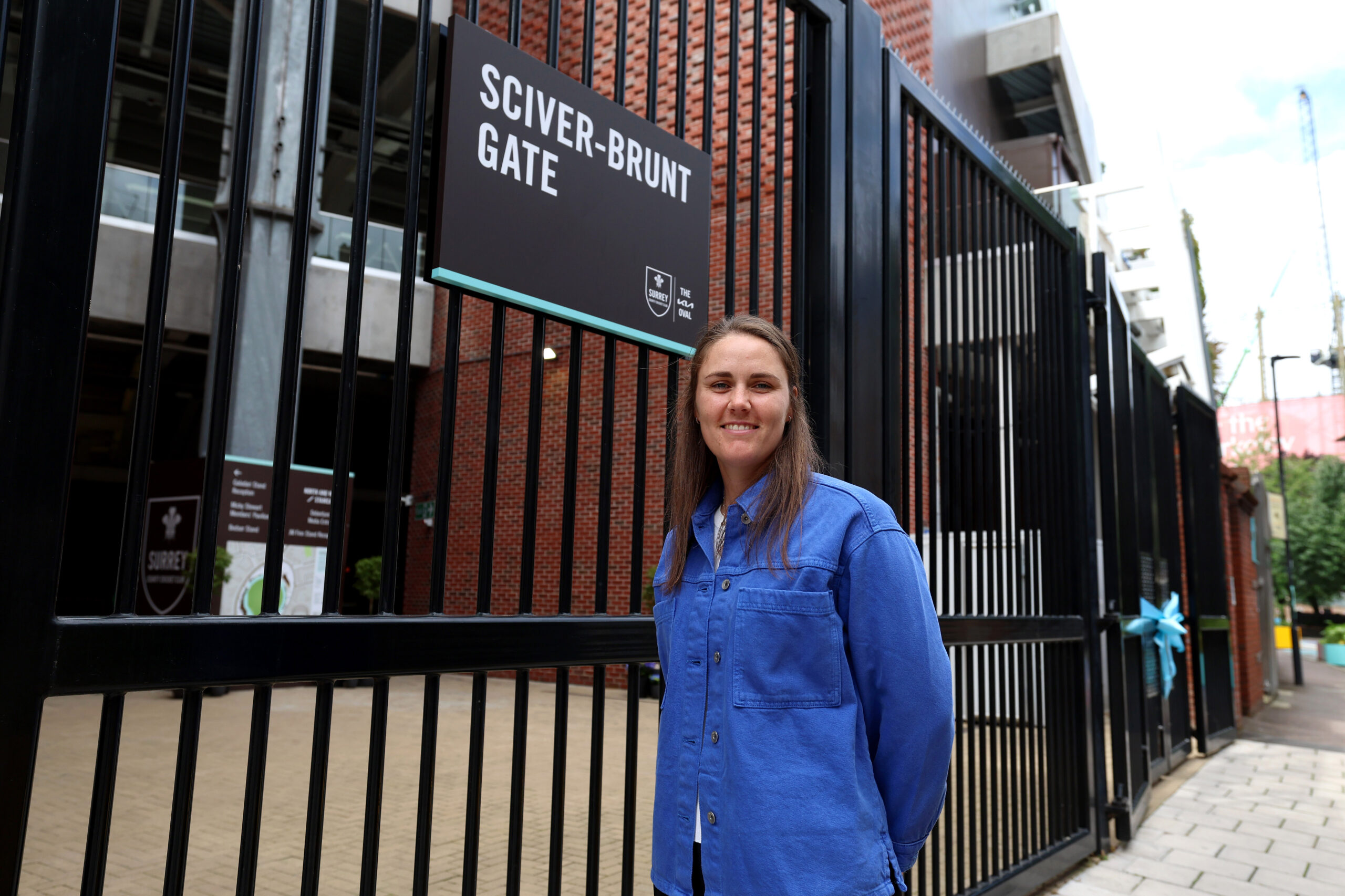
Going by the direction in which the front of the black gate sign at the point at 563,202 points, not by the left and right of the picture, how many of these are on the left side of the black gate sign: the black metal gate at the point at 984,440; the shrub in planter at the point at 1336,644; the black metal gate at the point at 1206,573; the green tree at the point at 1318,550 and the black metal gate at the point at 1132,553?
5

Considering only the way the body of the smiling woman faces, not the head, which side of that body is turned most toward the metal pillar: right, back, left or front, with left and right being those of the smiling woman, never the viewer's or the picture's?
right

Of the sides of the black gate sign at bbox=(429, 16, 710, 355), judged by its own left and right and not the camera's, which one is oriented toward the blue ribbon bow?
left

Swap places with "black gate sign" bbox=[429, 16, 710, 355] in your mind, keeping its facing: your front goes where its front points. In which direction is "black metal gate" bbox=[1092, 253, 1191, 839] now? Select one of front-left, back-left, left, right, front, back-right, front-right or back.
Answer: left

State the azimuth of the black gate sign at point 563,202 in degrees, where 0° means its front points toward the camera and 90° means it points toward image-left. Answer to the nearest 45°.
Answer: approximately 315°

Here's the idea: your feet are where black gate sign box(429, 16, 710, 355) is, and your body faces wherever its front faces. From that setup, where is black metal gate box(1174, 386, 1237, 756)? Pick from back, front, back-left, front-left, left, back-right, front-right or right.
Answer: left

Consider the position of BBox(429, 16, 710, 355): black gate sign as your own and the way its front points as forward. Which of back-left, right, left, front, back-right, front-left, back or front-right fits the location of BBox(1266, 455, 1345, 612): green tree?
left

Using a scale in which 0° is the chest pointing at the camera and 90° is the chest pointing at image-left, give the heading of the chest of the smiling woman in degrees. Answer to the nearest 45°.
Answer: approximately 45°

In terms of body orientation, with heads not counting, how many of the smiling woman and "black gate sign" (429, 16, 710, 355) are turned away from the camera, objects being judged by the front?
0

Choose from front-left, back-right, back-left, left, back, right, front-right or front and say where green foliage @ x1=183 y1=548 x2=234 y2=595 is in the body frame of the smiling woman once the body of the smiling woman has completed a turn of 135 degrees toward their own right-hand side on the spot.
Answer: front-left
